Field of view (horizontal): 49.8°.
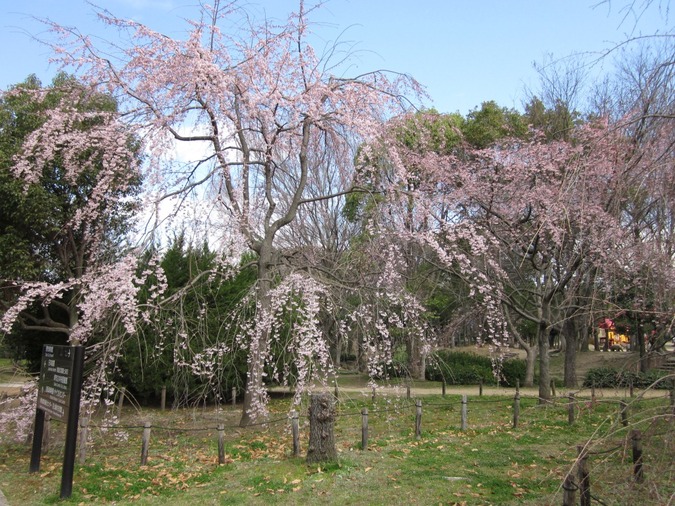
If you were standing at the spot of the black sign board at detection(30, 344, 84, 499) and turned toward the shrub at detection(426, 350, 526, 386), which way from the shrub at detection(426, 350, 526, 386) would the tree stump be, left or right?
right

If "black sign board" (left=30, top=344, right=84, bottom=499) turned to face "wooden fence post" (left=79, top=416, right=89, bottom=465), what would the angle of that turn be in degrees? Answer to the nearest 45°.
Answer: approximately 135° to its right

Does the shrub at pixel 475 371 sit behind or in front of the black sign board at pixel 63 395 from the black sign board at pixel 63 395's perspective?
behind

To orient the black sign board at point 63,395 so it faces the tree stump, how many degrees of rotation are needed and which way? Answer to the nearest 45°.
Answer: approximately 135° to its left

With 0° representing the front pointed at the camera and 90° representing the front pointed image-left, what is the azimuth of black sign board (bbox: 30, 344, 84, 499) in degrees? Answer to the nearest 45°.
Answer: approximately 45°

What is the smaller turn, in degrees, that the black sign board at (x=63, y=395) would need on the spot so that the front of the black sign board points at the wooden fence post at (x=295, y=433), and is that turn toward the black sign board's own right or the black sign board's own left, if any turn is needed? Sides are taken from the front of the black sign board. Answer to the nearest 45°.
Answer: approximately 135° to the black sign board's own left
